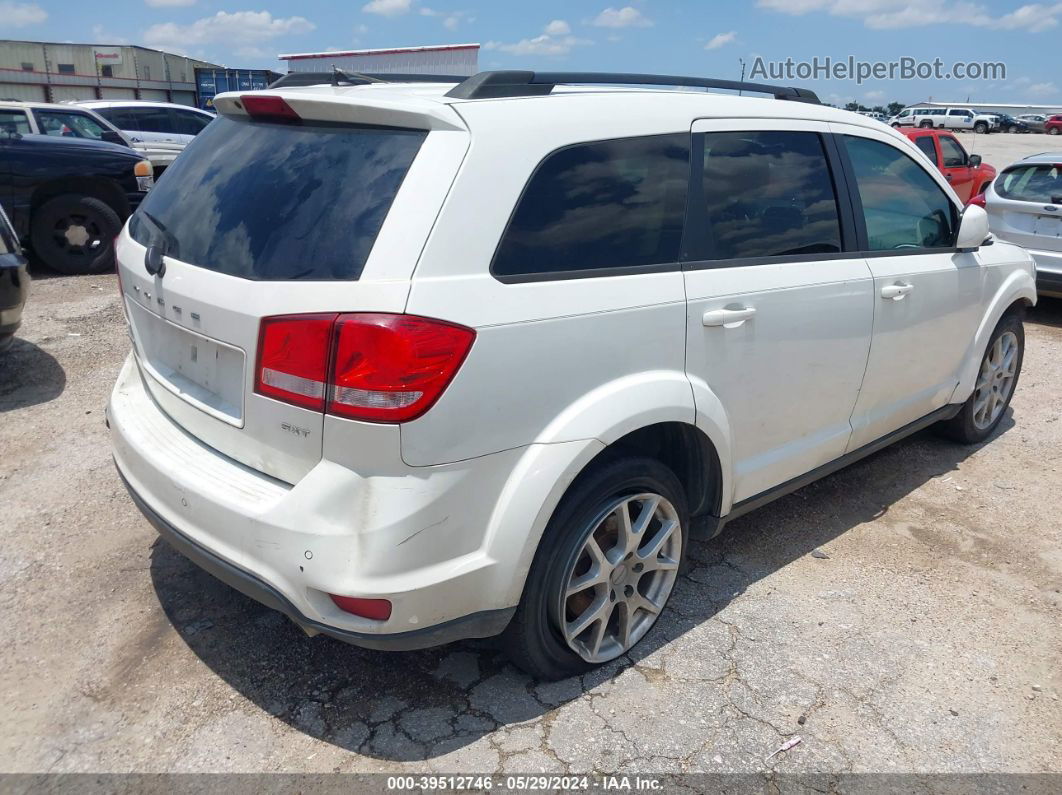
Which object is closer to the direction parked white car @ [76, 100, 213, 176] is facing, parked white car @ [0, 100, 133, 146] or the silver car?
the silver car

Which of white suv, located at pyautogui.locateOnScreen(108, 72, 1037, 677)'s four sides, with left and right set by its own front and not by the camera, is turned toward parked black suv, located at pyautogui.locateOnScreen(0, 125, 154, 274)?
left

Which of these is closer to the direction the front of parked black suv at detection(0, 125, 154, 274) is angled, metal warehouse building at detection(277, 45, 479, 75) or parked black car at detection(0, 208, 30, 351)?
the metal warehouse building

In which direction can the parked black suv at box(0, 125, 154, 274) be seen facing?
to the viewer's right

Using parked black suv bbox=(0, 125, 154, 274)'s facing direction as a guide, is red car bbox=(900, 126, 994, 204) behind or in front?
in front

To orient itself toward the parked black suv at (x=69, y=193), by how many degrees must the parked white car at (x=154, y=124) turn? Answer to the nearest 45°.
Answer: approximately 90° to its right

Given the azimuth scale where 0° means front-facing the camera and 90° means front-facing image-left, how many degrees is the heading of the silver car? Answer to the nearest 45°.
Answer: approximately 225°

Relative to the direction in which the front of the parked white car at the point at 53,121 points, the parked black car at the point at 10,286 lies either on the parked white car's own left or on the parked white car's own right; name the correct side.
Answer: on the parked white car's own right

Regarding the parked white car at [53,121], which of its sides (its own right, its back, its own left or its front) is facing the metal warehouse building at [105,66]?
left

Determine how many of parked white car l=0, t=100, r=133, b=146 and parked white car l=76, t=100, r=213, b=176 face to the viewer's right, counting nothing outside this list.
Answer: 2

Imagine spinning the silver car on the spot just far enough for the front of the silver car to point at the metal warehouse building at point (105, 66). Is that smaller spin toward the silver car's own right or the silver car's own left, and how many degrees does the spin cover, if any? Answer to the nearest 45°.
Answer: approximately 90° to the silver car's own left

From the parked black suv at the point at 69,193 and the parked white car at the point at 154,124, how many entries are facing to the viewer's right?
2

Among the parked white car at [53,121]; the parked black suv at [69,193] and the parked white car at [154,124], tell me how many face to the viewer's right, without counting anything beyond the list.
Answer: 3

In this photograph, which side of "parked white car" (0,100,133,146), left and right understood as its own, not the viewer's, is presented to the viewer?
right

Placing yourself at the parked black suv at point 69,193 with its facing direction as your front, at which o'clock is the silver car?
The silver car is roughly at 1 o'clock from the parked black suv.

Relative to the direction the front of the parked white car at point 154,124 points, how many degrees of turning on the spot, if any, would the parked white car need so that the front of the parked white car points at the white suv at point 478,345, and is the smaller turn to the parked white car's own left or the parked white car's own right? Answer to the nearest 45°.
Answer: approximately 90° to the parked white car's own right
